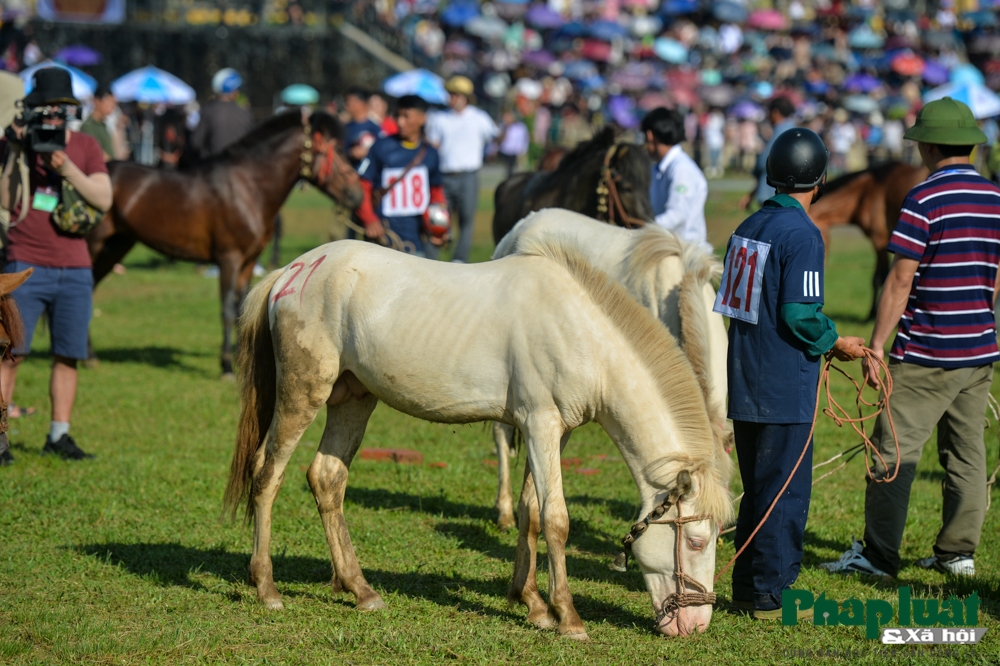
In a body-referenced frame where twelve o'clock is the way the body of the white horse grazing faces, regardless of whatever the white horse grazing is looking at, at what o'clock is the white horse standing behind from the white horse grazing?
The white horse standing behind is roughly at 10 o'clock from the white horse grazing.

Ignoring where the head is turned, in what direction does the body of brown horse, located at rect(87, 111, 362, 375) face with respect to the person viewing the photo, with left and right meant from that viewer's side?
facing to the right of the viewer

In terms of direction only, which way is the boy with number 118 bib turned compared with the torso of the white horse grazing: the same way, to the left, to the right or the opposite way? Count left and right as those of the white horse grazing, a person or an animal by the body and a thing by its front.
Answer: to the right

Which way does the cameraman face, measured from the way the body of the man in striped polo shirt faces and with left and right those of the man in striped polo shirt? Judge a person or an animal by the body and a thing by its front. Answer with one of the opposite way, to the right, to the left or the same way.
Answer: the opposite way

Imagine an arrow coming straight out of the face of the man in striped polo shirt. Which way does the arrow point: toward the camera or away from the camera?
away from the camera

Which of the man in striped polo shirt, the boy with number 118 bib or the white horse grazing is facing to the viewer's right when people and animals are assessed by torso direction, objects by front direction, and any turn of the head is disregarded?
the white horse grazing

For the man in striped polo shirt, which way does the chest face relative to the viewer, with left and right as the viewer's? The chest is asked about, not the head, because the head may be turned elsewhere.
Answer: facing away from the viewer and to the left of the viewer

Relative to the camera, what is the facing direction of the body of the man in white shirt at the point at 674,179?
to the viewer's left

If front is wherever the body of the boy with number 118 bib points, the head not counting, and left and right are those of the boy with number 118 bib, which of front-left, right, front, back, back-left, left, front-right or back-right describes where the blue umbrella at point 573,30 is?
back

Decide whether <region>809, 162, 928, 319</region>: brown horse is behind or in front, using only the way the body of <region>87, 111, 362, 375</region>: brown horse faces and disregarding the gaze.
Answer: in front

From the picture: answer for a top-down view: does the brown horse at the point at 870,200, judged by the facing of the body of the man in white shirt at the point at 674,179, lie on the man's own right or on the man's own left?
on the man's own right

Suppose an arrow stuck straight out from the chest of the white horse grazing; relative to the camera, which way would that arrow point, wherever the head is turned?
to the viewer's right

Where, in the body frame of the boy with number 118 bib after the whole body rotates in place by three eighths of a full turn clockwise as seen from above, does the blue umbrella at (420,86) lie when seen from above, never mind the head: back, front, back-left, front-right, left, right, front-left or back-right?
front-right
